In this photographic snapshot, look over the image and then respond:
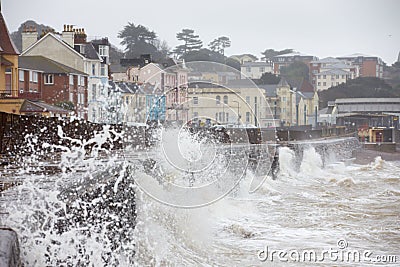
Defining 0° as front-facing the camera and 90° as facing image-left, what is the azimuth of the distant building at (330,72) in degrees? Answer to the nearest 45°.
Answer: approximately 0°

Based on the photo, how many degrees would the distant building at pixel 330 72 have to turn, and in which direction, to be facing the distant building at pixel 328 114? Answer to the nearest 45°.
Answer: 0° — it already faces it

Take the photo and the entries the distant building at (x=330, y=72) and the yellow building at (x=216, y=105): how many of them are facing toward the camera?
2

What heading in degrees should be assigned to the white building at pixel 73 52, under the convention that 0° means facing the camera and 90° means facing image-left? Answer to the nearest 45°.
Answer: approximately 315°

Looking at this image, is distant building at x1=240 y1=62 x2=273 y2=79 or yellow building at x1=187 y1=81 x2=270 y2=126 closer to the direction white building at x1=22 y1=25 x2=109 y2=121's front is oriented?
the yellow building

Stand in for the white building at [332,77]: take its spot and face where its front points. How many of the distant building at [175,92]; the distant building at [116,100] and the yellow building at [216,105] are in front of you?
3

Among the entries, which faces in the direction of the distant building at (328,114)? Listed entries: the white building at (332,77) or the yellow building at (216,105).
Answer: the white building

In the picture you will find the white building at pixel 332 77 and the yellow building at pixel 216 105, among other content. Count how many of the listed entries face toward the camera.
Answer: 2

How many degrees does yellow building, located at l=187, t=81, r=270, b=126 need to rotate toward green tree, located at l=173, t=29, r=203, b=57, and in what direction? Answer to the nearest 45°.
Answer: approximately 180°

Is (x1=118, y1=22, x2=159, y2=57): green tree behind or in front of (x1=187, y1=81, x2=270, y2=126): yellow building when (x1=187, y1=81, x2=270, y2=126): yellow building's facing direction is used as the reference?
behind

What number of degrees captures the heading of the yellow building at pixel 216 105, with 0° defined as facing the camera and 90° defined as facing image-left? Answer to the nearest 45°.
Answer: approximately 0°
